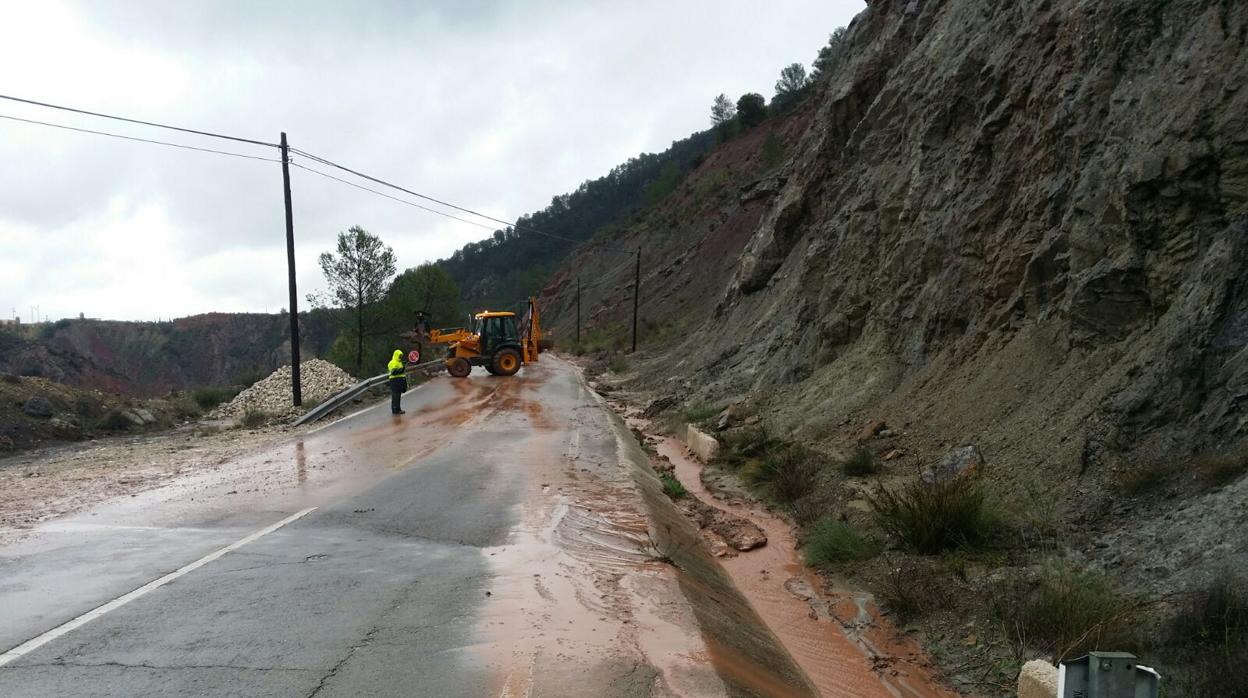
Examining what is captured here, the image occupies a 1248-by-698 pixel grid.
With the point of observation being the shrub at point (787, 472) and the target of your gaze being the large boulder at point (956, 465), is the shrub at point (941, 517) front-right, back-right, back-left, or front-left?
front-right

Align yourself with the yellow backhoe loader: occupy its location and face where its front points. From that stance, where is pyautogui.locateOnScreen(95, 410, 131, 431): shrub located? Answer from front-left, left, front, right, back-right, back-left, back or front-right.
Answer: front-left

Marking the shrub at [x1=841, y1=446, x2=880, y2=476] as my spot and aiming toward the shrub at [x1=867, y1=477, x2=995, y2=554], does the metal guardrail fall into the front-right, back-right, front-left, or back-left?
back-right

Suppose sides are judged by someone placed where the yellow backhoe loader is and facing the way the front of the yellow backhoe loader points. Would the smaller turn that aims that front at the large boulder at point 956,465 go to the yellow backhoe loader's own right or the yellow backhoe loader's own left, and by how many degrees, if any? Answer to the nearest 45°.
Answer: approximately 90° to the yellow backhoe loader's own left

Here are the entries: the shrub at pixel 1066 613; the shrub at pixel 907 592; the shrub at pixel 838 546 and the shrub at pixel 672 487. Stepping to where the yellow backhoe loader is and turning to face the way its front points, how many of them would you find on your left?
4

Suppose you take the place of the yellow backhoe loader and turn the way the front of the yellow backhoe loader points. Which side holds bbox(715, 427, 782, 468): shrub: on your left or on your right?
on your left

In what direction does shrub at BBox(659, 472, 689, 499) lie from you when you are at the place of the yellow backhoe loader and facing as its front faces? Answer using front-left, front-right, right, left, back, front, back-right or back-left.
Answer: left

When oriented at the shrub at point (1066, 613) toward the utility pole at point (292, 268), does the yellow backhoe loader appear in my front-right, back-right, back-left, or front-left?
front-right

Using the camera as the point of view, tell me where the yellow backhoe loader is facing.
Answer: facing to the left of the viewer

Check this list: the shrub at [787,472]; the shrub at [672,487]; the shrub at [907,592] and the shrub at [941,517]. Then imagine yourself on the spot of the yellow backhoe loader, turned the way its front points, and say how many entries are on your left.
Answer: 4

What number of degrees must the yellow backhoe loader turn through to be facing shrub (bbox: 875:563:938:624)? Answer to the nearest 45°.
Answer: approximately 90° to its left

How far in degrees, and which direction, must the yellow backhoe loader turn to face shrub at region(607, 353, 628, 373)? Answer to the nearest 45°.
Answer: approximately 135° to its right

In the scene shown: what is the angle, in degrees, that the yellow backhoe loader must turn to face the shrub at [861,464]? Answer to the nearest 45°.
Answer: approximately 90° to its left

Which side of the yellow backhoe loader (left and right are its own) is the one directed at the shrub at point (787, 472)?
left

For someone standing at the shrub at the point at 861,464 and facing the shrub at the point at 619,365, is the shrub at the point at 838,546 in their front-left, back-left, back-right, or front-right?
back-left

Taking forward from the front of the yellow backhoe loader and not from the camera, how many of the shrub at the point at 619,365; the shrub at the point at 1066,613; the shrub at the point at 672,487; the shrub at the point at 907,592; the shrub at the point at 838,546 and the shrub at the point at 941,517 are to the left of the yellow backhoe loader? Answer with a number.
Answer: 5
